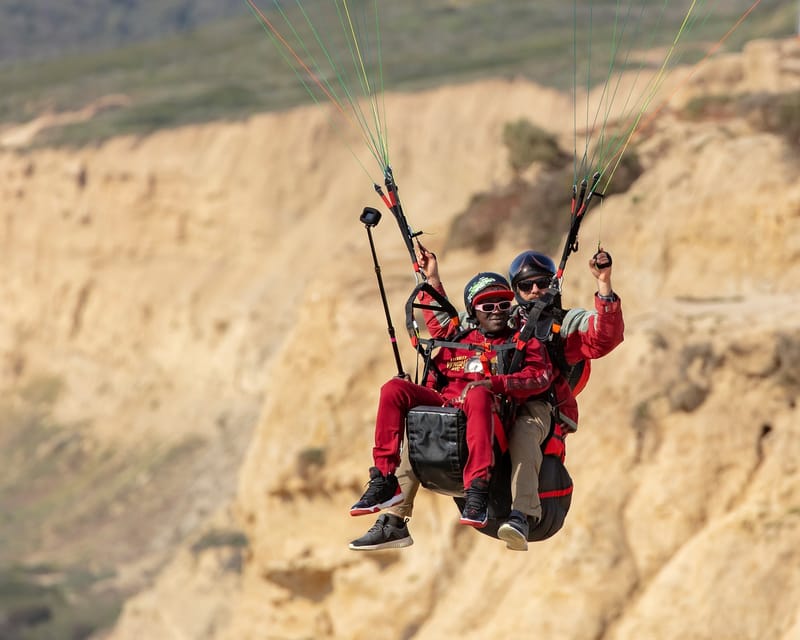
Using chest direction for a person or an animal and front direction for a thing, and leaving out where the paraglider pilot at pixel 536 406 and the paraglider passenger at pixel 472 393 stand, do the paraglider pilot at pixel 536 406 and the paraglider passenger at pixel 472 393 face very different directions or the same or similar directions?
same or similar directions

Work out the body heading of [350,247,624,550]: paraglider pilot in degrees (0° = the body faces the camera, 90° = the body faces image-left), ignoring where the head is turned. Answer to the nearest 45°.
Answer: approximately 45°
